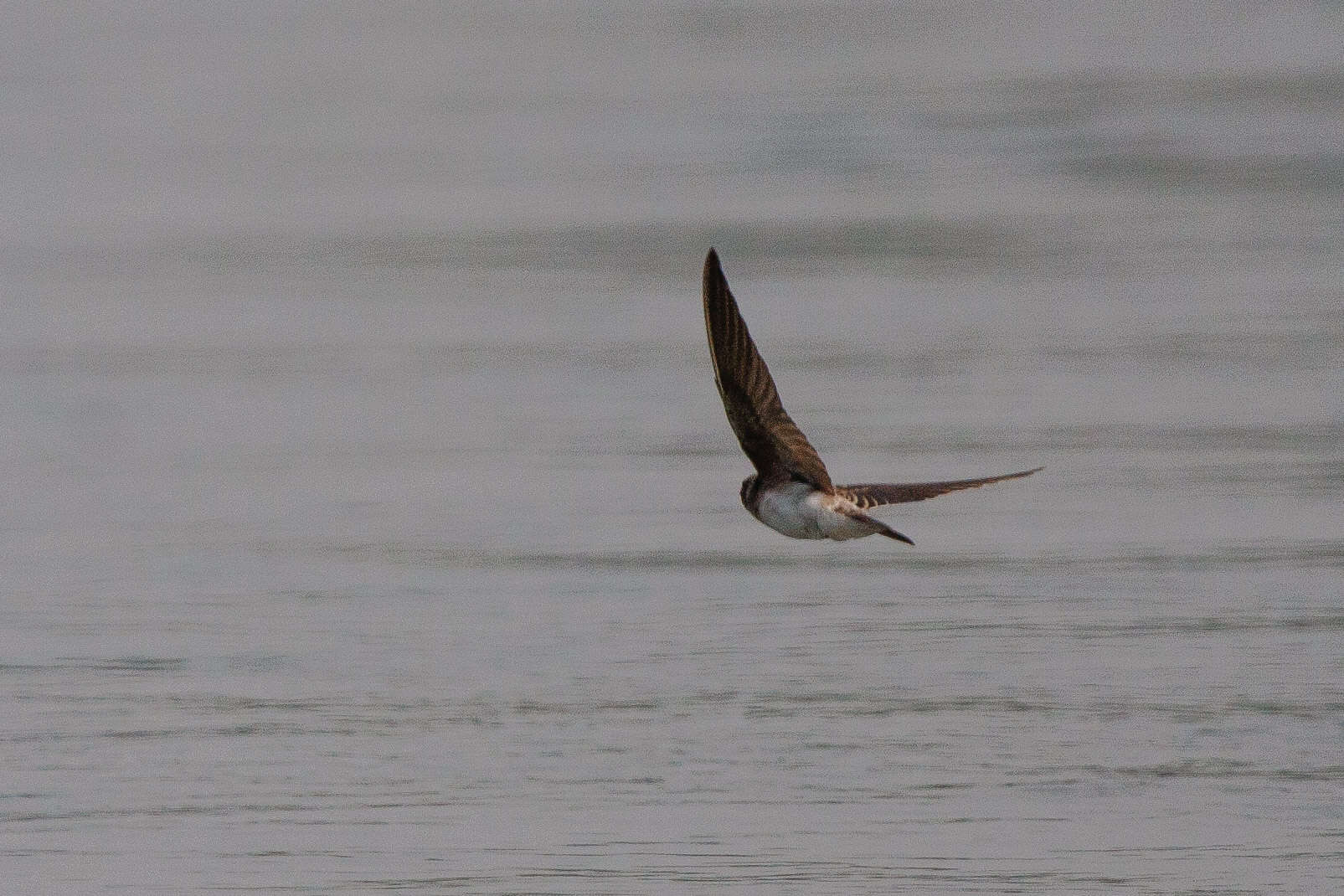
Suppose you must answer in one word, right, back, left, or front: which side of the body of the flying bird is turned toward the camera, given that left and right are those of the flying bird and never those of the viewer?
left
